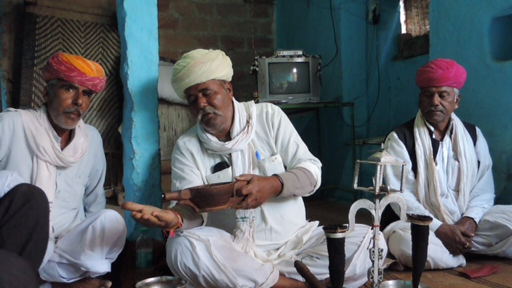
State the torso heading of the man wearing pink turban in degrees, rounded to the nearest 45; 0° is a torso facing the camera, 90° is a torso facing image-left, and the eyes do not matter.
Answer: approximately 0°

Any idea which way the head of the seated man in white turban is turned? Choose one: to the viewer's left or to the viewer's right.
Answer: to the viewer's left

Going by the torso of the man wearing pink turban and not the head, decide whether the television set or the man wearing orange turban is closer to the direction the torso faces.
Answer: the man wearing orange turban

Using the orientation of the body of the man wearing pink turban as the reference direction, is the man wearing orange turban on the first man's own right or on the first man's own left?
on the first man's own right

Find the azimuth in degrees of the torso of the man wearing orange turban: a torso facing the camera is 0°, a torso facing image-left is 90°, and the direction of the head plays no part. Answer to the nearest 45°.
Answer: approximately 315°

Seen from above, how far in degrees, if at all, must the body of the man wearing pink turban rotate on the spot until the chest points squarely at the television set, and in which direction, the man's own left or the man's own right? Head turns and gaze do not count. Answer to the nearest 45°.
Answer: approximately 135° to the man's own right

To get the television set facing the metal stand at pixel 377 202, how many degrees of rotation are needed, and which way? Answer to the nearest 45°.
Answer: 0° — it already faces it
